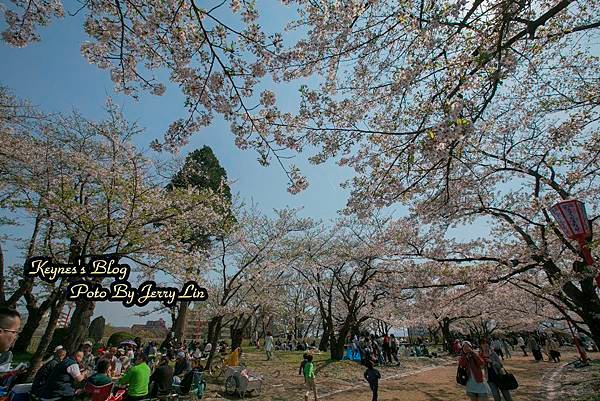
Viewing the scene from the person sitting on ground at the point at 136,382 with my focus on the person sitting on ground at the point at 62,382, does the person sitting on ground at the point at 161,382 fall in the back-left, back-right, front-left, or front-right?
back-right

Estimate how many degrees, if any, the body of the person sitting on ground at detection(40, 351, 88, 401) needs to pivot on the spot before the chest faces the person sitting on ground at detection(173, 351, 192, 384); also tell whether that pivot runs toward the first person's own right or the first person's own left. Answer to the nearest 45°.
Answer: approximately 45° to the first person's own left

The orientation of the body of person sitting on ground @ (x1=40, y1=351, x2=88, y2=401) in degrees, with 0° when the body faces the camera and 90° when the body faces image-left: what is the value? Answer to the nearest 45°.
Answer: approximately 270°

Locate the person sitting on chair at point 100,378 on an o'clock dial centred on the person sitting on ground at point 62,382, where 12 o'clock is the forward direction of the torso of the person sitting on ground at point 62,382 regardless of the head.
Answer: the person sitting on chair at point 100,378 is roughly at 1 o'clock from the person sitting on ground at point 62,382.

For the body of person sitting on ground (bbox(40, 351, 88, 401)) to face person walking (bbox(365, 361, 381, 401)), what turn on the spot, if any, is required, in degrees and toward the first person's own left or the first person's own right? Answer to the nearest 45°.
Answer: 0° — they already face them
